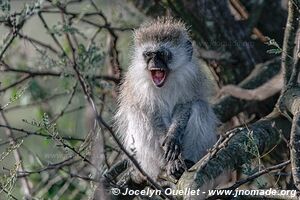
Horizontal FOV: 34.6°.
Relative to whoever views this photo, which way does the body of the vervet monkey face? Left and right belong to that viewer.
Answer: facing the viewer
